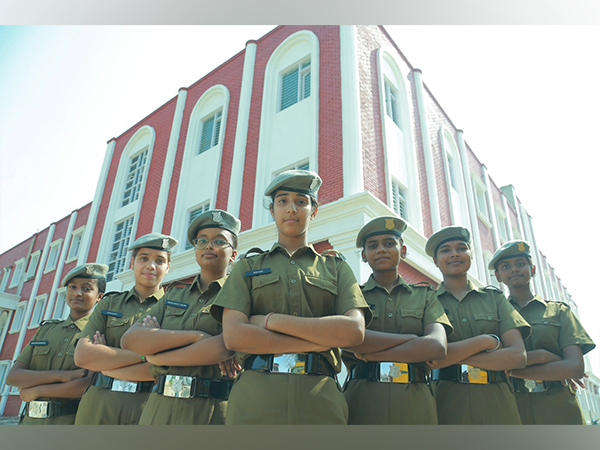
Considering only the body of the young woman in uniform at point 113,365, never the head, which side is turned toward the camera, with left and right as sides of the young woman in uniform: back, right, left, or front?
front

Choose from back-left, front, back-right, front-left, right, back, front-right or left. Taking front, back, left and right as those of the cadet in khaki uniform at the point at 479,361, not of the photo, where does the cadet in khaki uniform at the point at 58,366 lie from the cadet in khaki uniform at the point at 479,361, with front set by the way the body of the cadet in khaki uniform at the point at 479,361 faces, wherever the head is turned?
right

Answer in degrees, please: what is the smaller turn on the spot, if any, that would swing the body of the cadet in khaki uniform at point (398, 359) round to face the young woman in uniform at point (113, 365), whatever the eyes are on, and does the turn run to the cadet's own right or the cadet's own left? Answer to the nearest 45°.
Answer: approximately 90° to the cadet's own right

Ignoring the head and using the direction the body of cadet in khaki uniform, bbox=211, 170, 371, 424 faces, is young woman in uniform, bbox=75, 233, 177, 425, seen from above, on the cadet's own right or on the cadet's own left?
on the cadet's own right

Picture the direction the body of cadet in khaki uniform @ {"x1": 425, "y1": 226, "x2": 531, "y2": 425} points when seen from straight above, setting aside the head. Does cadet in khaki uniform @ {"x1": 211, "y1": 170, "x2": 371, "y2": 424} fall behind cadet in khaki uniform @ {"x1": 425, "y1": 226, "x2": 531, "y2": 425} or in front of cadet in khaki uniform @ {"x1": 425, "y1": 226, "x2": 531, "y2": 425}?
in front

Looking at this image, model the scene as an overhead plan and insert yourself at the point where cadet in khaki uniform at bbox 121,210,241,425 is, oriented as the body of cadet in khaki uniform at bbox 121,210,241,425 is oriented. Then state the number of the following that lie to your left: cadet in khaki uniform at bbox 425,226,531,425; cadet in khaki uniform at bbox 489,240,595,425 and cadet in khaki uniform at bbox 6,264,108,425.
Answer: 2

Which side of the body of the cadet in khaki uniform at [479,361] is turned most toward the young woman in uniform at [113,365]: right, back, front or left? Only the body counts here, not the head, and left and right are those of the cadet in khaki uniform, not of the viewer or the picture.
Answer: right

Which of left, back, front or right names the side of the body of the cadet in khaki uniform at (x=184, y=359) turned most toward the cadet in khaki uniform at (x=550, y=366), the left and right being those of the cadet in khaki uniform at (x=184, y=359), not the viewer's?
left

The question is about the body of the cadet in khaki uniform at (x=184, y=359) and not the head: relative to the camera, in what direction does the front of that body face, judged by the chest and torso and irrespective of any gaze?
toward the camera

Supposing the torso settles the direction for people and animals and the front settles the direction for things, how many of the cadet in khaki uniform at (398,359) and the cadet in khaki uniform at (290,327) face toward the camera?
2
